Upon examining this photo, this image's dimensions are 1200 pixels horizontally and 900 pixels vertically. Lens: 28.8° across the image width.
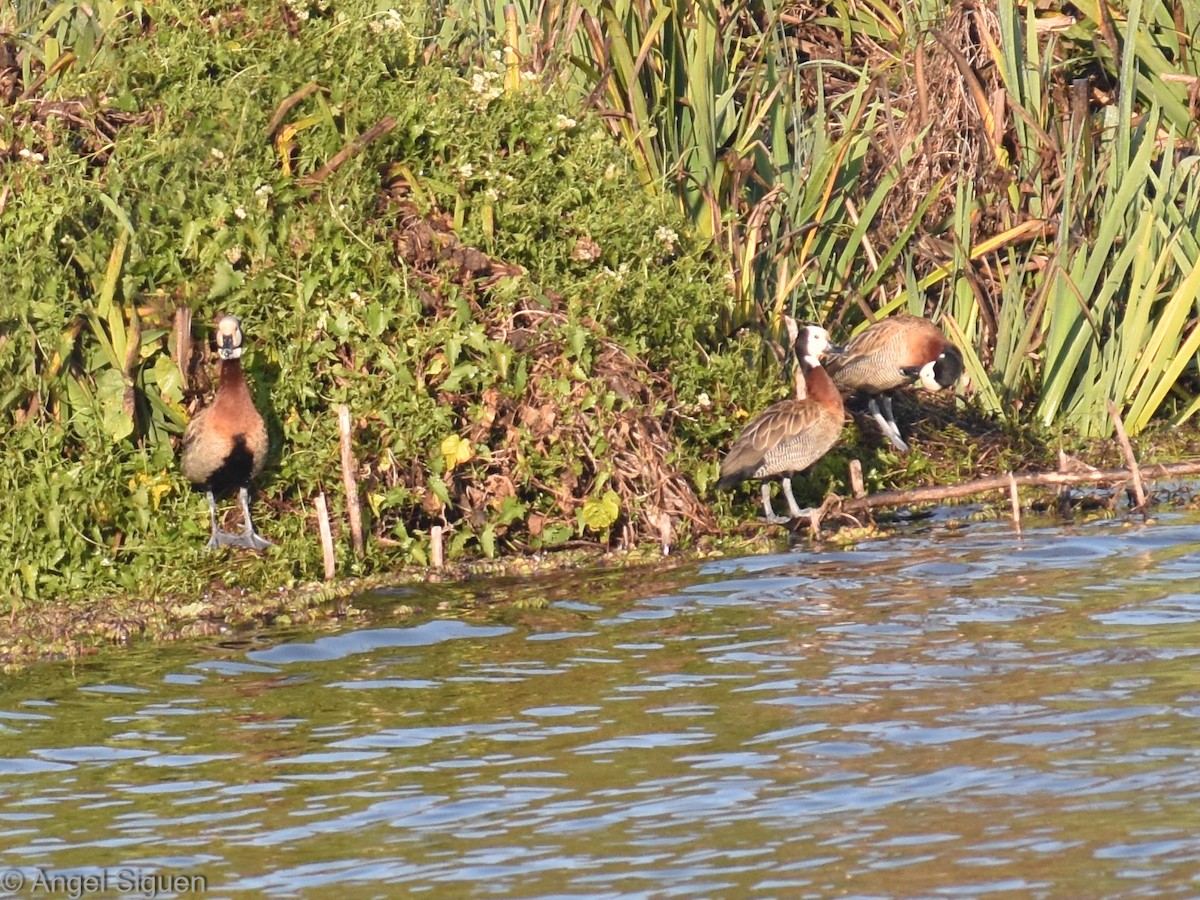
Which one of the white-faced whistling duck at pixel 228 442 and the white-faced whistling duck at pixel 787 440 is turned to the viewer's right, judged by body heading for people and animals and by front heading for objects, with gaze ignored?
the white-faced whistling duck at pixel 787 440

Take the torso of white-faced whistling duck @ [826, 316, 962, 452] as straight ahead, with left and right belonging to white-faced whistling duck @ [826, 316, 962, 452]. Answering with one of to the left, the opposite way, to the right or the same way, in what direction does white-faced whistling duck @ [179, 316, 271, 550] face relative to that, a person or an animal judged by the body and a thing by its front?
to the right

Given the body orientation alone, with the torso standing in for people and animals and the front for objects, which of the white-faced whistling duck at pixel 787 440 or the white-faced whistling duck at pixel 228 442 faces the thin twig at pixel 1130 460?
the white-faced whistling duck at pixel 787 440

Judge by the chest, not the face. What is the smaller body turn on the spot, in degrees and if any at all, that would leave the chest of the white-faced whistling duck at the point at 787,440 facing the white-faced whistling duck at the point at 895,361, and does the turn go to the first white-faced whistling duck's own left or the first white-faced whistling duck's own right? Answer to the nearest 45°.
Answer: approximately 45° to the first white-faced whistling duck's own left

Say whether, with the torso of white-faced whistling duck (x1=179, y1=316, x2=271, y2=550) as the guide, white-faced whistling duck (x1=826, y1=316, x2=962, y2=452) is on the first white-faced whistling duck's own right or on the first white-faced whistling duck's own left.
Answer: on the first white-faced whistling duck's own left

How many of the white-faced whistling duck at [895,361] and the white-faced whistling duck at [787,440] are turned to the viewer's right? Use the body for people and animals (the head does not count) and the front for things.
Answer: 2

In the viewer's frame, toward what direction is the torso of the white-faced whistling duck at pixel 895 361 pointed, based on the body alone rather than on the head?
to the viewer's right

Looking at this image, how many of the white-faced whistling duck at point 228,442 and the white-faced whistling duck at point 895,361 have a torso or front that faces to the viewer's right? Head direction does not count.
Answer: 1

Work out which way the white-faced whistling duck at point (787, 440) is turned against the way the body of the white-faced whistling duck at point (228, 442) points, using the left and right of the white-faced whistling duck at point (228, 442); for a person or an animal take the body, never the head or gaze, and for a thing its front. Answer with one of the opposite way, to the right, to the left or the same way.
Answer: to the left

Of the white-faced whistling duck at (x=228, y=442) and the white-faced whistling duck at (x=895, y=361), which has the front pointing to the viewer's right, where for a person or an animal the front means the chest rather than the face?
the white-faced whistling duck at (x=895, y=361)

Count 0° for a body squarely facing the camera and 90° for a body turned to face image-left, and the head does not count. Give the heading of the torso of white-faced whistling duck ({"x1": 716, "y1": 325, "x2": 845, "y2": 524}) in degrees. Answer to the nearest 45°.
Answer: approximately 270°

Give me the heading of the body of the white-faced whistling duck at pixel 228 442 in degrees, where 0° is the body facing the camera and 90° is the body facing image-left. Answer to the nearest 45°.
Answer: approximately 0°
